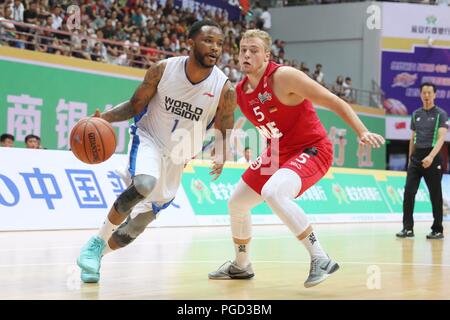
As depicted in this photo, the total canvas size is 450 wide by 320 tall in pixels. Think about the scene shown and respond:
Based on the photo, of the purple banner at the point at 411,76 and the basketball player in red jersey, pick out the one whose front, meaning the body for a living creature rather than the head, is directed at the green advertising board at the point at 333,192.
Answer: the purple banner

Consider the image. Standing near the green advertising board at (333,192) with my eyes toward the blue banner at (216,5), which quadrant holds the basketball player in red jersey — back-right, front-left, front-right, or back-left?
back-left

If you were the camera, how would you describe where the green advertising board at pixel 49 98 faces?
facing the viewer and to the right of the viewer

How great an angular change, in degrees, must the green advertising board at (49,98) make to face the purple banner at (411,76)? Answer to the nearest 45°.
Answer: approximately 90° to its left

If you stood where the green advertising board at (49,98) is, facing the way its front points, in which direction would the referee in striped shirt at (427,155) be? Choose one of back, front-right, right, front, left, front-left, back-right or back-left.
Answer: front

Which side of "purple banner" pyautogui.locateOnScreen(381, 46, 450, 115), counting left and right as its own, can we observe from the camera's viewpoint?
front

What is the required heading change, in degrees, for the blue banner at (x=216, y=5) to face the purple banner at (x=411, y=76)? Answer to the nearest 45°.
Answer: approximately 90° to its left

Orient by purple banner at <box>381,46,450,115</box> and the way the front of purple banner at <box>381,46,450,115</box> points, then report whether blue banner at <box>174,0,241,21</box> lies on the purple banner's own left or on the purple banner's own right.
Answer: on the purple banner's own right

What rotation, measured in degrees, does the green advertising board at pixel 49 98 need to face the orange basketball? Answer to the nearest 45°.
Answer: approximately 45° to its right

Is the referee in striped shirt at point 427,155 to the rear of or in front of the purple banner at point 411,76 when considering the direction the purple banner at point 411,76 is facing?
in front

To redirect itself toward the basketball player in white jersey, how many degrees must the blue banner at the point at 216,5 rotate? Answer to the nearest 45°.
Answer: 0° — it already faces them

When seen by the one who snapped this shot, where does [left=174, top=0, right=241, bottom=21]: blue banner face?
facing the viewer

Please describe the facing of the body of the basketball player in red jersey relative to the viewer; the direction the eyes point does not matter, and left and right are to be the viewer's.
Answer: facing the viewer and to the left of the viewer

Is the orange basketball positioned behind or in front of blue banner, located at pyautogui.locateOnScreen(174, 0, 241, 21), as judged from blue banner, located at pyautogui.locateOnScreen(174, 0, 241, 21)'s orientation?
in front

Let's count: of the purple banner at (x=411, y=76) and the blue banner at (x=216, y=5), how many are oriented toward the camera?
2

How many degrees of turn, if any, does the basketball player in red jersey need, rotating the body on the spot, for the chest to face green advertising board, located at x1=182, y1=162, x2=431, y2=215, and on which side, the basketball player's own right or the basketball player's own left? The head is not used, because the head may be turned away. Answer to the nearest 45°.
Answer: approximately 135° to the basketball player's own right
